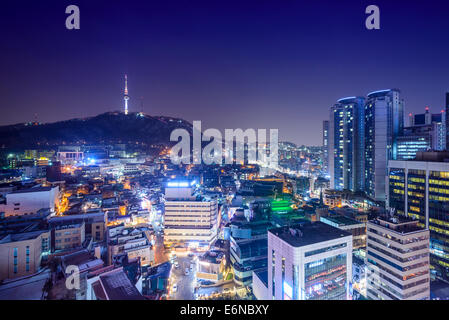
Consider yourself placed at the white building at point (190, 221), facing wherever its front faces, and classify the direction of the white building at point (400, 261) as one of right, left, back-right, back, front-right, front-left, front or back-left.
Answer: front-left

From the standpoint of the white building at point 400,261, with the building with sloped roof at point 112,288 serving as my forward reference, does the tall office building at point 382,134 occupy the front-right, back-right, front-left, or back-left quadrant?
back-right

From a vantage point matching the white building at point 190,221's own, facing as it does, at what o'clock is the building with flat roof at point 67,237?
The building with flat roof is roughly at 2 o'clock from the white building.

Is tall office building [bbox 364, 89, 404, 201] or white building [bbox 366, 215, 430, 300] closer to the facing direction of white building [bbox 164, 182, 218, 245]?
the white building

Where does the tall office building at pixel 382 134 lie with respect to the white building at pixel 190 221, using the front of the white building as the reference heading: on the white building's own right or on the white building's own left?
on the white building's own left

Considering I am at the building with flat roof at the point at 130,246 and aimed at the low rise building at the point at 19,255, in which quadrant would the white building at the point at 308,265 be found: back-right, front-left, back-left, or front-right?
back-left

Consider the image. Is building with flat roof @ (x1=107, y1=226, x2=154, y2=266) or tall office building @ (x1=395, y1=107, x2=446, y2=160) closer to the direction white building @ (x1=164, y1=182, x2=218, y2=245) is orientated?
the building with flat roof

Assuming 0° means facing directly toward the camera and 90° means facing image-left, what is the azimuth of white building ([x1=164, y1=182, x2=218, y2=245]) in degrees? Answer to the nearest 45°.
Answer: approximately 0°

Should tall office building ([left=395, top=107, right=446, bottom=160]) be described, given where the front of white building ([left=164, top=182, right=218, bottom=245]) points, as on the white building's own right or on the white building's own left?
on the white building's own left

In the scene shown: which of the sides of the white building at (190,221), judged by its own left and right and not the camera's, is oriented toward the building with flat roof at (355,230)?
left
